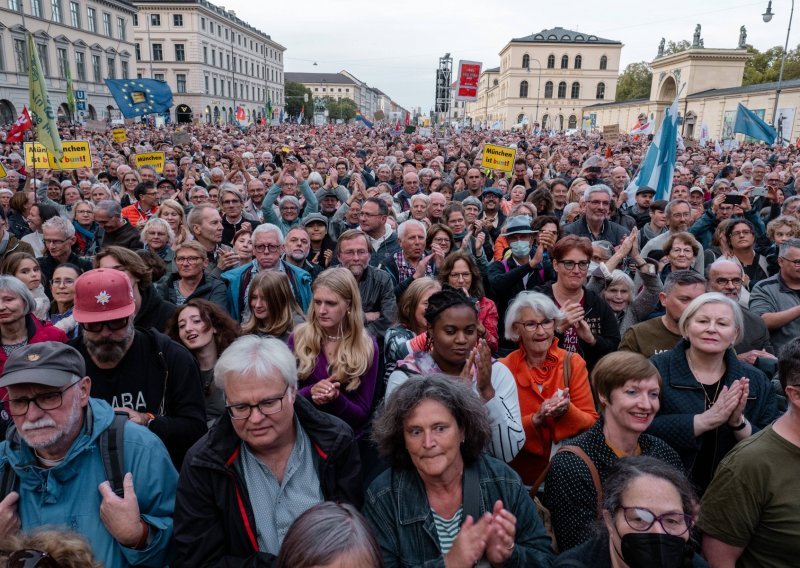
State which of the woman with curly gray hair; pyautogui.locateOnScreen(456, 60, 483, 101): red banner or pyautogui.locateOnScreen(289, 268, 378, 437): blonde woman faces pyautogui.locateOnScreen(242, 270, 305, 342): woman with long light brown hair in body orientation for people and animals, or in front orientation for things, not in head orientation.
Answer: the red banner

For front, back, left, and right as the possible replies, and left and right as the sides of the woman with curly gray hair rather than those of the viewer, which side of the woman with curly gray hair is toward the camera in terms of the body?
front

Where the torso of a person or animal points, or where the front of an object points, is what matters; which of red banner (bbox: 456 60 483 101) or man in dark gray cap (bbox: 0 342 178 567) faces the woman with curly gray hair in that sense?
the red banner

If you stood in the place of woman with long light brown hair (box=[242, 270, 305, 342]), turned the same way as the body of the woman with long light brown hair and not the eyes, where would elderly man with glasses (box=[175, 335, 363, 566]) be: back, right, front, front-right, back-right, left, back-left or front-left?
front-left

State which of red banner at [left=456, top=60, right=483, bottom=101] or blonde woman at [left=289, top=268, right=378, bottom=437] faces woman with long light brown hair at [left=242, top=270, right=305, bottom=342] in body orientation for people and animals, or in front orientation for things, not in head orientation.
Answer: the red banner

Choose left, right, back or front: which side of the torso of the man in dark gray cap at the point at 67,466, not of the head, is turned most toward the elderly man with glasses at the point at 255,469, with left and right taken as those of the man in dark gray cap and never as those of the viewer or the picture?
left

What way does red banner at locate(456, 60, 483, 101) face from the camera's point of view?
toward the camera

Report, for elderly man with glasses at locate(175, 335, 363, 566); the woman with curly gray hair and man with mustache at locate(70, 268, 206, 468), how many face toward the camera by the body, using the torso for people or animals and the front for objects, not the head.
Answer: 3

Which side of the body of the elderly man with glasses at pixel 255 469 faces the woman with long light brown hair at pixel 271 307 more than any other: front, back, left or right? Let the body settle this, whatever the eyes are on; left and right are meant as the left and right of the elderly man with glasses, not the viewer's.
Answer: back

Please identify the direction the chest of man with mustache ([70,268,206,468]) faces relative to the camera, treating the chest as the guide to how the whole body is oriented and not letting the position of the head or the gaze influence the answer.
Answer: toward the camera

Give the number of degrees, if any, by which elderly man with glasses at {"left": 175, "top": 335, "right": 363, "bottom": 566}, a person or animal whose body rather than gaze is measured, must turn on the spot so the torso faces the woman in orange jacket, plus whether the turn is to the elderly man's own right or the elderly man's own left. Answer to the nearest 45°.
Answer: approximately 90° to the elderly man's own left

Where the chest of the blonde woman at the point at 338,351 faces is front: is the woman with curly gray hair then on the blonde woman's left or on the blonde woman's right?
on the blonde woman's left

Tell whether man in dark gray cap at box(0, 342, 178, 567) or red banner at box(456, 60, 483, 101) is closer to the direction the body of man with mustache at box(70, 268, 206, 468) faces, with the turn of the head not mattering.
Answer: the man in dark gray cap

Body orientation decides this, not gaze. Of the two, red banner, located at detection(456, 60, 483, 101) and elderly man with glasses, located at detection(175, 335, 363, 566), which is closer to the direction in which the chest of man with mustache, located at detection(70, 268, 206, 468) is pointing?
the elderly man with glasses

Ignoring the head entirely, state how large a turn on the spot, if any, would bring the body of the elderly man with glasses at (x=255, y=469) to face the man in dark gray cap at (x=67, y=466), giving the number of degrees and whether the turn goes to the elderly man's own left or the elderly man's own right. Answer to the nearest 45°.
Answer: approximately 90° to the elderly man's own right

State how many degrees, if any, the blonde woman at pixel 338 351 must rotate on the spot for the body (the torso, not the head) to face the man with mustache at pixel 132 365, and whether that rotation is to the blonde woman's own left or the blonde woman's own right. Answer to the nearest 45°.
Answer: approximately 45° to the blonde woman's own right

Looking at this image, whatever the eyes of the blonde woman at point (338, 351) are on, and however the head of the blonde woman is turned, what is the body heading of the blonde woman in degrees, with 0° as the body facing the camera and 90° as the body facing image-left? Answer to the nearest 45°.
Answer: approximately 45°
